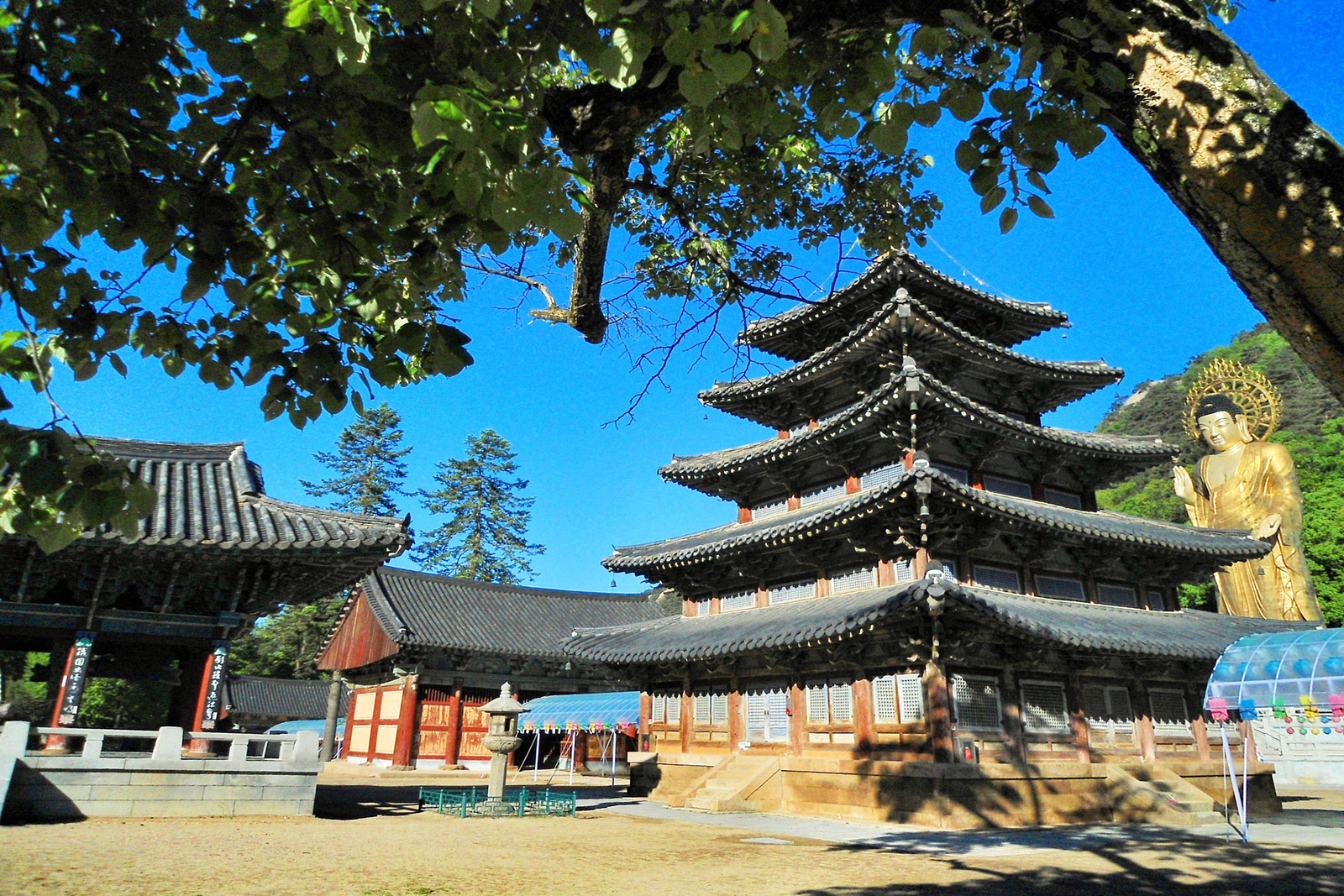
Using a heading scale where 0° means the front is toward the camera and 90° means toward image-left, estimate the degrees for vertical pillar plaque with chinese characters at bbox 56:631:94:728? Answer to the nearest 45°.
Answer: approximately 0°

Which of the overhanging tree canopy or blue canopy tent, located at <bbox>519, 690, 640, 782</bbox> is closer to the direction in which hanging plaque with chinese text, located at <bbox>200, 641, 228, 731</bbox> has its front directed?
the overhanging tree canopy

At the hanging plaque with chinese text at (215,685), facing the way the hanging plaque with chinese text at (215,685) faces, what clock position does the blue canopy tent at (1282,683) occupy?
The blue canopy tent is roughly at 10 o'clock from the hanging plaque with chinese text.

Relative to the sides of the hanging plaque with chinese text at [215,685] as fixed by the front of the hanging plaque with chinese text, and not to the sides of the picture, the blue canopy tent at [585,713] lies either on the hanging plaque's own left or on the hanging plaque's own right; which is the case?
on the hanging plaque's own left

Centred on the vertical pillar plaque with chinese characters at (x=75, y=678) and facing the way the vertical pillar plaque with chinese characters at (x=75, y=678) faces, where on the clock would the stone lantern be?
The stone lantern is roughly at 9 o'clock from the vertical pillar plaque with chinese characters.

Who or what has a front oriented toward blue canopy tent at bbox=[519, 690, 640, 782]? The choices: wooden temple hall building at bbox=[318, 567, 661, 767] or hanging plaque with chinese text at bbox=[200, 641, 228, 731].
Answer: the wooden temple hall building

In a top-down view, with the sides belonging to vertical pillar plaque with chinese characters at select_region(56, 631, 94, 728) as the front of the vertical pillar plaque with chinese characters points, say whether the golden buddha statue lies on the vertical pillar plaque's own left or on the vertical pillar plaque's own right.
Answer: on the vertical pillar plaque's own left

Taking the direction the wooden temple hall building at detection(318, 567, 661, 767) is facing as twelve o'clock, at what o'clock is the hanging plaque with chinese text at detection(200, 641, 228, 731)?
The hanging plaque with chinese text is roughly at 2 o'clock from the wooden temple hall building.

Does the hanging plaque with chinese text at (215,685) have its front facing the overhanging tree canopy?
yes

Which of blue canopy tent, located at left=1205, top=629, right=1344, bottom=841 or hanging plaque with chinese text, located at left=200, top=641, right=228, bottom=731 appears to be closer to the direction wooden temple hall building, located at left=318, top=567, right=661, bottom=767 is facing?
the blue canopy tent
